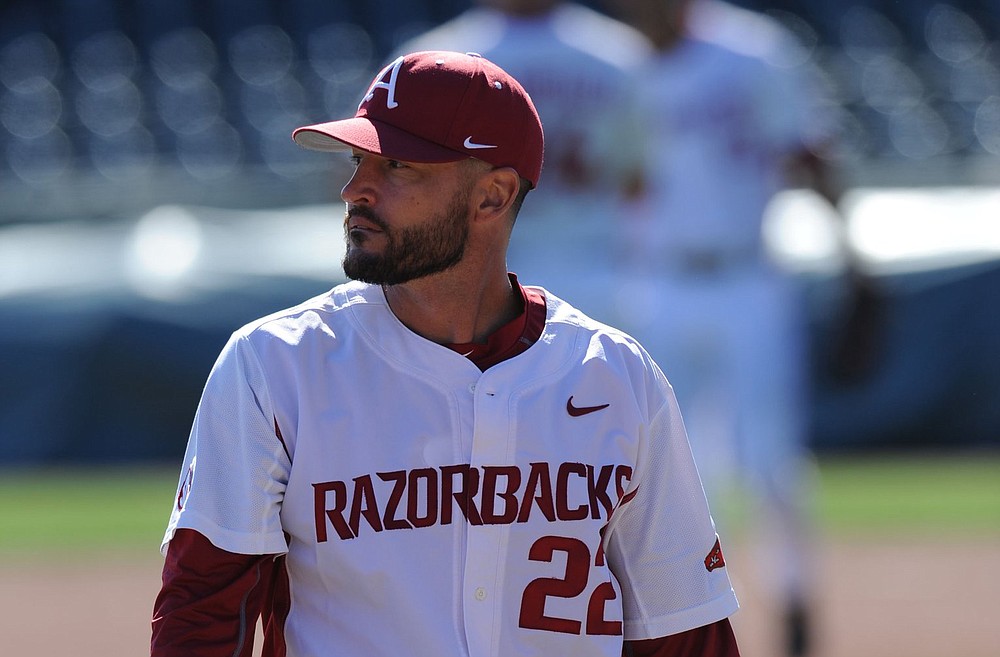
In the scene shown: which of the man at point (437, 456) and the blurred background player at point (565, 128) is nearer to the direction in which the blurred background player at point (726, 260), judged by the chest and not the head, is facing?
the man

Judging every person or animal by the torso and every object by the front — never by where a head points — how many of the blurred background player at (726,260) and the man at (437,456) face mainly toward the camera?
2

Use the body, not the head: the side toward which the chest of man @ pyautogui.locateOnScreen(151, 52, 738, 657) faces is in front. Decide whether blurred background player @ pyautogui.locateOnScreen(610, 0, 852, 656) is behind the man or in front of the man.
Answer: behind

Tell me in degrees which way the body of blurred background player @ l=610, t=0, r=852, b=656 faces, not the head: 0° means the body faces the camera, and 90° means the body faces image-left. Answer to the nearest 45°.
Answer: approximately 0°

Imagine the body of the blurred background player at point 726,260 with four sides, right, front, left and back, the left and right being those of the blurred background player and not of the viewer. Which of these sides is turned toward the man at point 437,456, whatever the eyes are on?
front

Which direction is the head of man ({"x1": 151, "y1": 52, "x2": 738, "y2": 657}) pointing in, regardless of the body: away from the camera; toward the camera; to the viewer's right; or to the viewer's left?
to the viewer's left

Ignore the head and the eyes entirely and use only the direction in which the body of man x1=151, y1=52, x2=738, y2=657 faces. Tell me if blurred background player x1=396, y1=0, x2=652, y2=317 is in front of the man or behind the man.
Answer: behind

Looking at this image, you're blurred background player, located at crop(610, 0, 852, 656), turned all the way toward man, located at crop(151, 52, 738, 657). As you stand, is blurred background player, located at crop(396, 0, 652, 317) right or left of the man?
right

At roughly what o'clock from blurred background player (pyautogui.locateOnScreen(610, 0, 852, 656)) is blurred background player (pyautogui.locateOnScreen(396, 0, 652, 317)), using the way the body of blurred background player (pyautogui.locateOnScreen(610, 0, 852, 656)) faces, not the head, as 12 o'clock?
blurred background player (pyautogui.locateOnScreen(396, 0, 652, 317)) is roughly at 2 o'clock from blurred background player (pyautogui.locateOnScreen(610, 0, 852, 656)).
